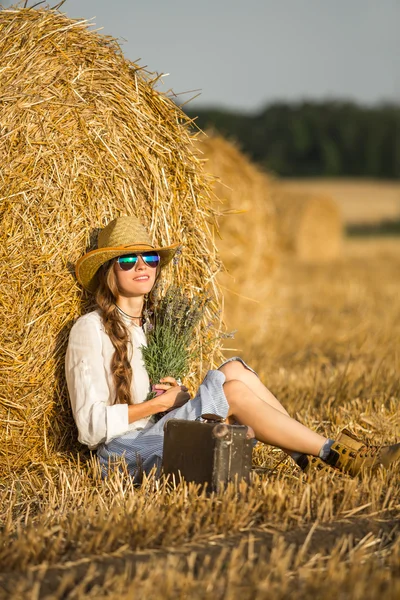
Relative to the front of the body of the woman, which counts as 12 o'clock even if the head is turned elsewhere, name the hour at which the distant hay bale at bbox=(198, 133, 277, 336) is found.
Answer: The distant hay bale is roughly at 9 o'clock from the woman.

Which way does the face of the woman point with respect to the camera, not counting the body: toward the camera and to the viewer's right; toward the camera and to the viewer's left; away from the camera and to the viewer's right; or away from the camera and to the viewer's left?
toward the camera and to the viewer's right

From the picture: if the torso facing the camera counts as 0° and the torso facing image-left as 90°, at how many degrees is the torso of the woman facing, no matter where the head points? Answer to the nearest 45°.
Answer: approximately 270°

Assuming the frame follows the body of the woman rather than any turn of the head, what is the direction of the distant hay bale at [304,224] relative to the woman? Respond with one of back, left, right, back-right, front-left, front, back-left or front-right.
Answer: left

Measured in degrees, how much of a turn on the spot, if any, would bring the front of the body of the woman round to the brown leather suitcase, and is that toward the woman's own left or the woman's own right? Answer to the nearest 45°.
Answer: approximately 45° to the woman's own right

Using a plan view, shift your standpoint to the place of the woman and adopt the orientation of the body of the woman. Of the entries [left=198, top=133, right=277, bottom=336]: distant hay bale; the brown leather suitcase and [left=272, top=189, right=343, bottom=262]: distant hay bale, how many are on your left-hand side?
2
